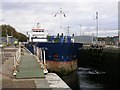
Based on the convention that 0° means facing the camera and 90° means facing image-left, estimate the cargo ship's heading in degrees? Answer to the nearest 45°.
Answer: approximately 315°
